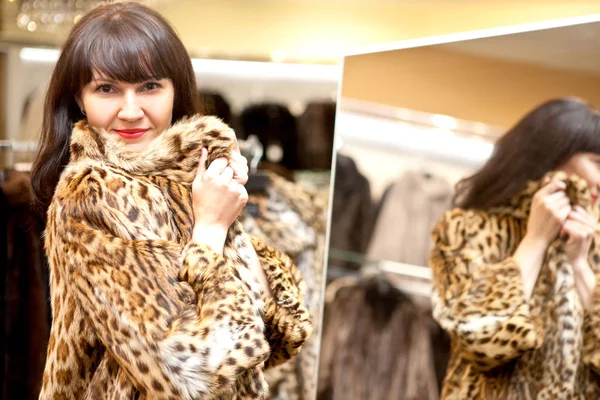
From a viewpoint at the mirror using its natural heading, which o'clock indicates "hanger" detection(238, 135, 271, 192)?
The hanger is roughly at 2 o'clock from the mirror.

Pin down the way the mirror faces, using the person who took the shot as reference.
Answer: facing the viewer and to the left of the viewer
